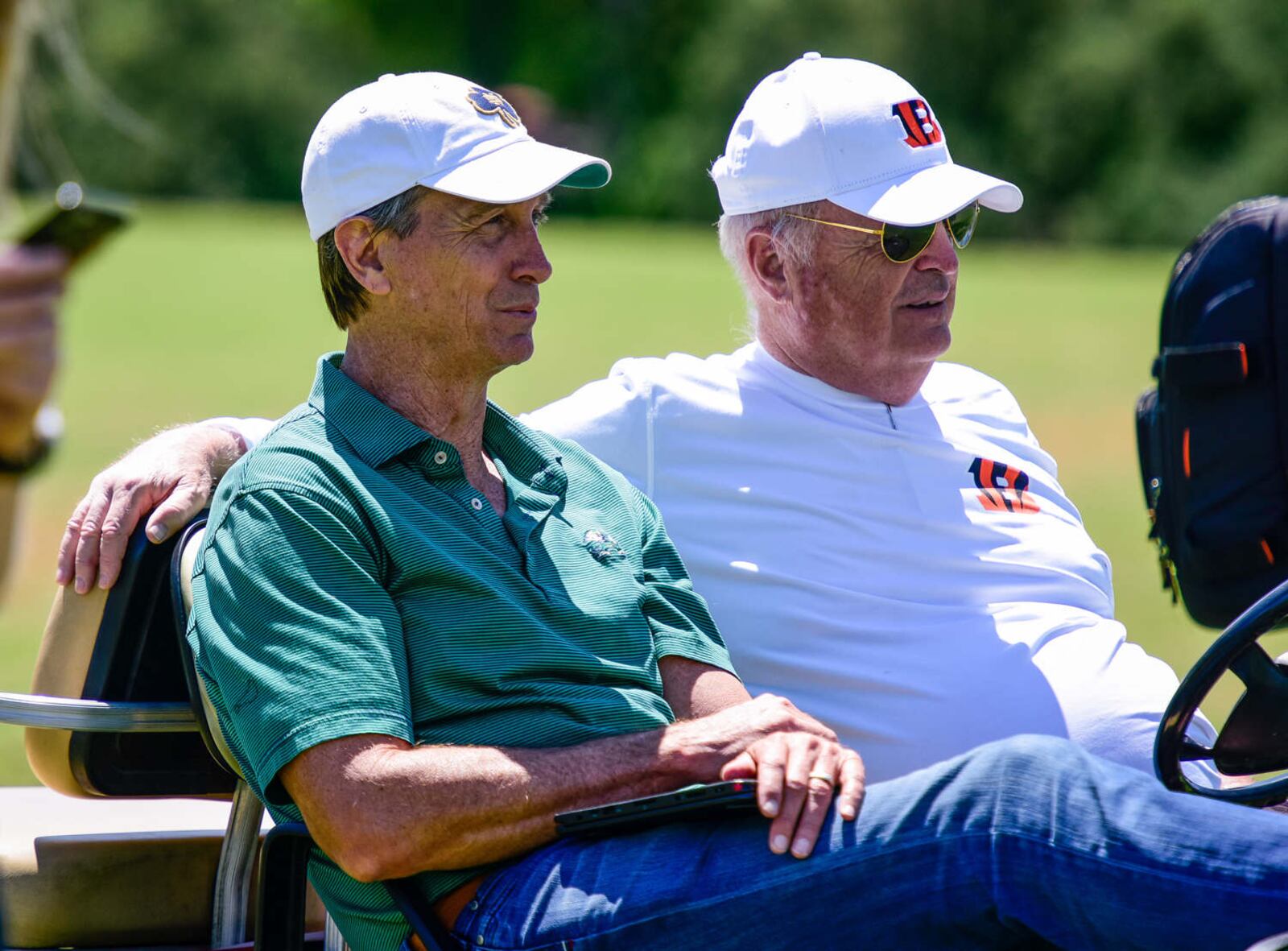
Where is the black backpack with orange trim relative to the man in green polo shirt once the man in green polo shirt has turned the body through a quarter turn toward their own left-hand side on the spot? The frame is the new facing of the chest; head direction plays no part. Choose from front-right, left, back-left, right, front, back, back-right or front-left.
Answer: front
